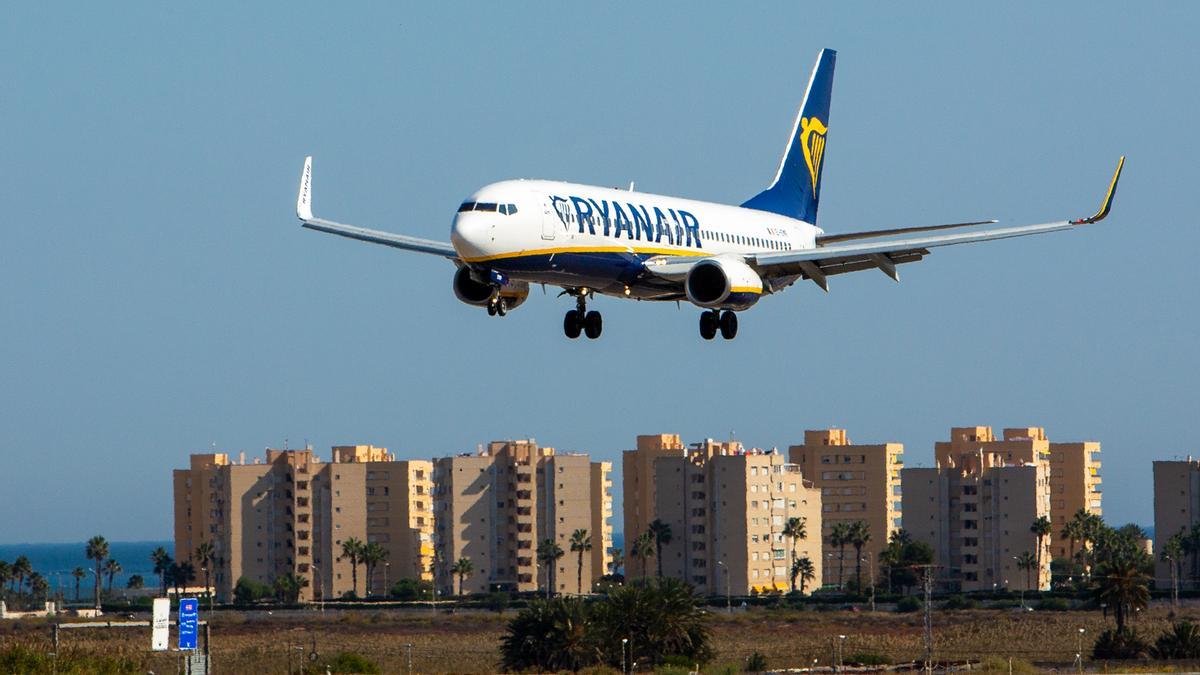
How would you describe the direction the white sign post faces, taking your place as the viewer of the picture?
facing the viewer

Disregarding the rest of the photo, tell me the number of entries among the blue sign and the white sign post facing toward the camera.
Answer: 2

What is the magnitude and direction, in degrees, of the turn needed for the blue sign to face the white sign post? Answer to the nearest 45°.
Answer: approximately 135° to its right

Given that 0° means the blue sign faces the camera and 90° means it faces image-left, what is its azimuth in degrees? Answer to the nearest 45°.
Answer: approximately 0°

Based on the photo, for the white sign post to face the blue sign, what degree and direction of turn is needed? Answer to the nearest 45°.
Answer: approximately 45° to its left
